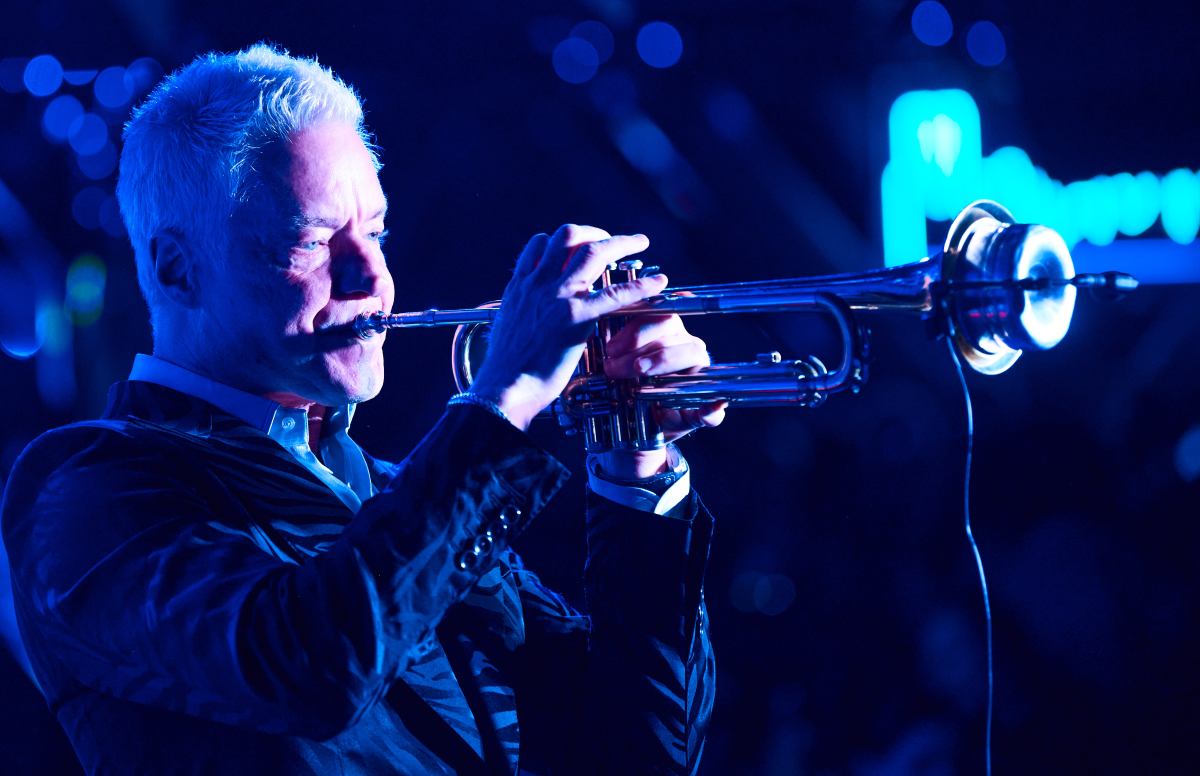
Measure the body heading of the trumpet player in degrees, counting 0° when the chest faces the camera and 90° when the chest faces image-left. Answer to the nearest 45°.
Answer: approximately 315°
